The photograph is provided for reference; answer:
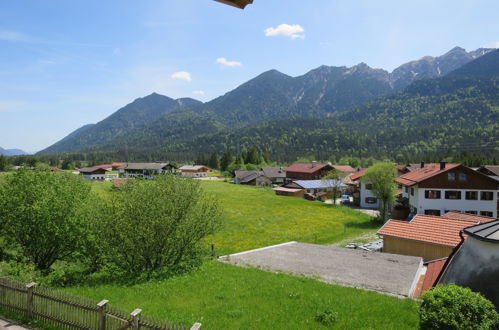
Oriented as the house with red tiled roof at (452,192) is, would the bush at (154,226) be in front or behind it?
in front

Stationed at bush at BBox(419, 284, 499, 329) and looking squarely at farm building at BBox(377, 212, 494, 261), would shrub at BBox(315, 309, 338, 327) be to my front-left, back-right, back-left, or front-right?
front-left

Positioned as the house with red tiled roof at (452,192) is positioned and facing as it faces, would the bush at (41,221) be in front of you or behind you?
in front

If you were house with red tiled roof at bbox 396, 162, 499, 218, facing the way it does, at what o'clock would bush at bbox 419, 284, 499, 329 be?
The bush is roughly at 12 o'clock from the house with red tiled roof.

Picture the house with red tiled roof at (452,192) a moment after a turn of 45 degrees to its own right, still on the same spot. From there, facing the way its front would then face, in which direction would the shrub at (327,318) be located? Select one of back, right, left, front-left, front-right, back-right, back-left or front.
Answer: front-left

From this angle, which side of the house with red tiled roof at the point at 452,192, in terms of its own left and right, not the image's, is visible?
front

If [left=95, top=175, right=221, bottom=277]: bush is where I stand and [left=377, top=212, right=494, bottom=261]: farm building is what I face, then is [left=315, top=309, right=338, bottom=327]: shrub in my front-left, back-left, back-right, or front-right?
front-right

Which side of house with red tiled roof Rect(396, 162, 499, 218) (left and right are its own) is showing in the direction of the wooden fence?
front

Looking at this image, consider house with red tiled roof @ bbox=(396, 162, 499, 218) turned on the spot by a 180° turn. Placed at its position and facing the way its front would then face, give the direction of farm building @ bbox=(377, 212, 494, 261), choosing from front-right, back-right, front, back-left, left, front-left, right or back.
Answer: back

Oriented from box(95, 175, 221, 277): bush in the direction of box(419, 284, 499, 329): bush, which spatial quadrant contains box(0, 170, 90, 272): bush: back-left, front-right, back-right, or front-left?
back-right
